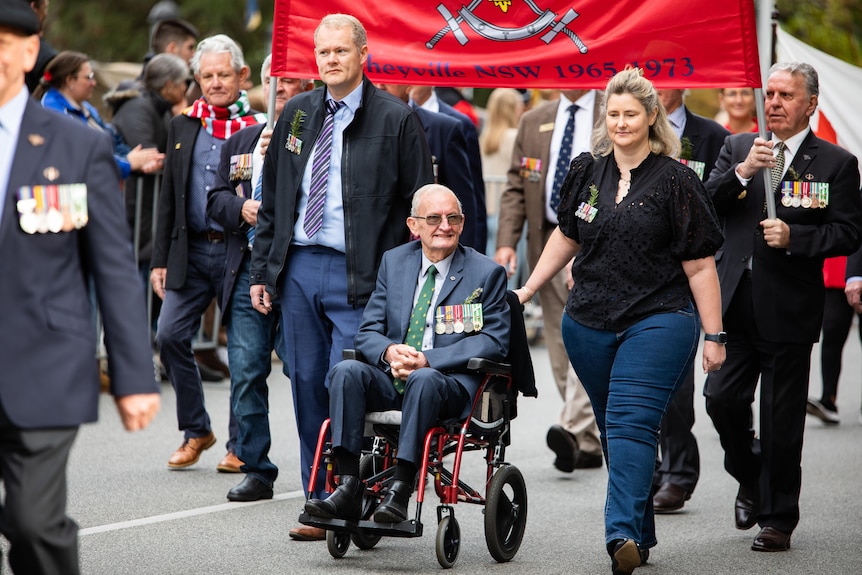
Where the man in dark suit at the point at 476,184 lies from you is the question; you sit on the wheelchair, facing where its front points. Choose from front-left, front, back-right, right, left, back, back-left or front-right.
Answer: back-right

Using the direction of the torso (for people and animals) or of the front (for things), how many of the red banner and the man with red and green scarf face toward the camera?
2

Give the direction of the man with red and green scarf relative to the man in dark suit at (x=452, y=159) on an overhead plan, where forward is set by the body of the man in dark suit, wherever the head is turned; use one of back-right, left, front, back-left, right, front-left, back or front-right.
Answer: front-right

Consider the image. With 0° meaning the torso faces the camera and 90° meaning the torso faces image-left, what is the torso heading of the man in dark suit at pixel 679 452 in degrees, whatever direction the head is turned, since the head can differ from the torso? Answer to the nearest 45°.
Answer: approximately 45°

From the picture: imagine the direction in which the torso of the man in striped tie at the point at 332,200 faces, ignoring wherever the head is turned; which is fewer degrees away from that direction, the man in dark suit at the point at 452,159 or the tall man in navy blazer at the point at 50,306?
the tall man in navy blazer

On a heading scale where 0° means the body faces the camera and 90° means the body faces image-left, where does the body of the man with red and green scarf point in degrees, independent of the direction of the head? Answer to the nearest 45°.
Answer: approximately 0°

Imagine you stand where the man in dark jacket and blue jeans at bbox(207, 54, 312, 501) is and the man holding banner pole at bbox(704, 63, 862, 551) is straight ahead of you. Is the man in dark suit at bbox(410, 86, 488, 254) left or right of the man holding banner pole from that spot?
left
